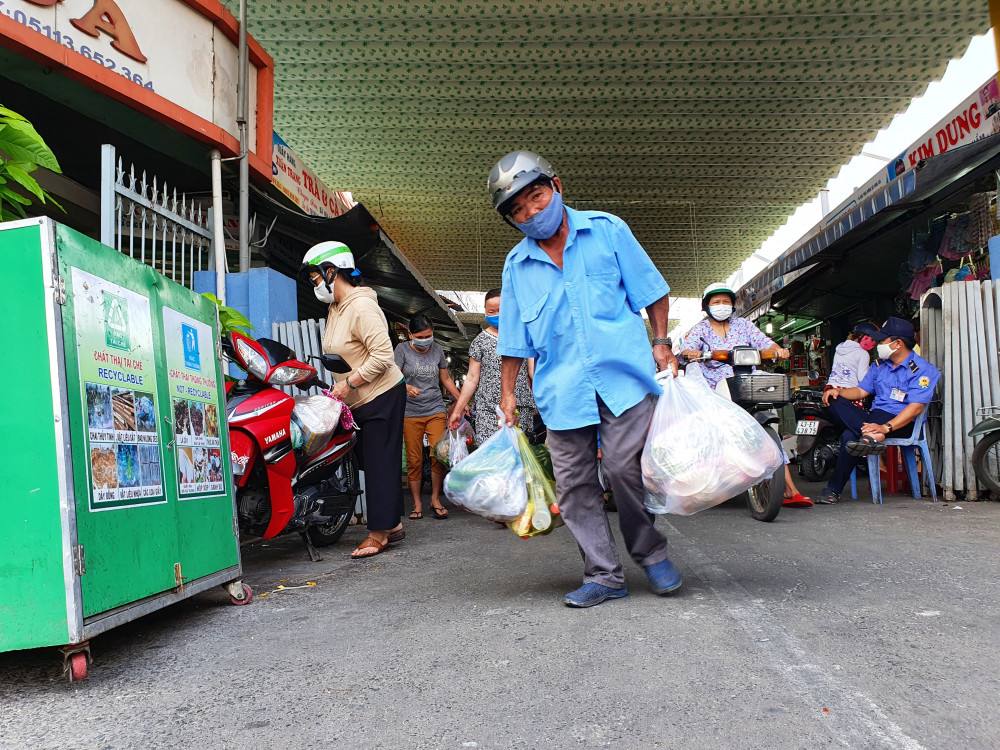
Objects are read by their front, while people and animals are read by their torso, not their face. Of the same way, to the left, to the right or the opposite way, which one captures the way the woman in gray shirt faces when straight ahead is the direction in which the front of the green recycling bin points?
to the right

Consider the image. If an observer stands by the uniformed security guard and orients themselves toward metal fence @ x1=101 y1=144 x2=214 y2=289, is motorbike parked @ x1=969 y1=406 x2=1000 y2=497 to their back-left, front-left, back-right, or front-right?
back-left

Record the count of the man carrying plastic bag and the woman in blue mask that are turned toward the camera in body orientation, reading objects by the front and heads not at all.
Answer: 2

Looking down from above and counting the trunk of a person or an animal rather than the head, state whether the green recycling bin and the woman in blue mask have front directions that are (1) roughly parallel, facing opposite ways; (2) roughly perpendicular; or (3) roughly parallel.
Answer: roughly perpendicular

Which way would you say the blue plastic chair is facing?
to the viewer's left

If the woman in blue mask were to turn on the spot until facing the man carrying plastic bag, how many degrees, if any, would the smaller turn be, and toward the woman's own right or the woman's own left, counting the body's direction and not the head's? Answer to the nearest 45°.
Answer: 0° — they already face them

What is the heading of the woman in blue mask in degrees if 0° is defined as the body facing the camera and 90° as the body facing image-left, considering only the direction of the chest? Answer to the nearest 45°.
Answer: approximately 0°

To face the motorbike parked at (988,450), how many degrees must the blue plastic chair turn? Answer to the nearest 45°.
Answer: approximately 135° to its left

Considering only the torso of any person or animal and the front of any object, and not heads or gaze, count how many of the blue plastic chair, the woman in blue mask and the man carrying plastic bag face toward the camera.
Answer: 2

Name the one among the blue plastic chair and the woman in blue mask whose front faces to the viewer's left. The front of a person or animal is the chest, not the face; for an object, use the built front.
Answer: the blue plastic chair

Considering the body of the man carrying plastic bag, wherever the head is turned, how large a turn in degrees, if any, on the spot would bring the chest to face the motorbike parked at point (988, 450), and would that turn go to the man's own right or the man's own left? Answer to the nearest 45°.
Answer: approximately 135° to the man's own left

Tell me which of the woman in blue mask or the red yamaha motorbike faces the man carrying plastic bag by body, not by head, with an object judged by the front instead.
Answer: the woman in blue mask
